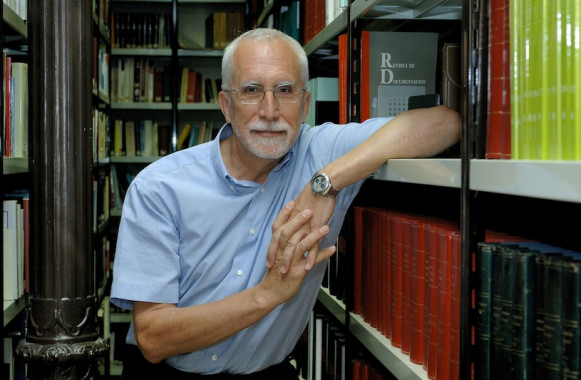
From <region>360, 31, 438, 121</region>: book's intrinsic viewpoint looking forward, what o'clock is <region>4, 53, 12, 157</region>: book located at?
<region>4, 53, 12, 157</region>: book is roughly at 3 o'clock from <region>360, 31, 438, 121</region>: book.

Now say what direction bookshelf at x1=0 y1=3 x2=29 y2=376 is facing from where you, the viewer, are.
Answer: facing to the right of the viewer

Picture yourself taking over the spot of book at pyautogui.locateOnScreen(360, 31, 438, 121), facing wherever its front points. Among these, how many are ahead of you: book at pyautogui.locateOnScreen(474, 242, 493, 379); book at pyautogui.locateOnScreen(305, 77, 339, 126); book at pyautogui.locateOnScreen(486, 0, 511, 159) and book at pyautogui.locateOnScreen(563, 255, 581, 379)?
3

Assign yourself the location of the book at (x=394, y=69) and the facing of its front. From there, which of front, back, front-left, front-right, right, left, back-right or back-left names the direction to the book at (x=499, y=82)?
front

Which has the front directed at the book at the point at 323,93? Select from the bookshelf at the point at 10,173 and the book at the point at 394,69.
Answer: the bookshelf

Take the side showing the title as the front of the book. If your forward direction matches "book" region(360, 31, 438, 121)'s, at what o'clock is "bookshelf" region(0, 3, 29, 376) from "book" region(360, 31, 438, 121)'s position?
The bookshelf is roughly at 3 o'clock from the book.

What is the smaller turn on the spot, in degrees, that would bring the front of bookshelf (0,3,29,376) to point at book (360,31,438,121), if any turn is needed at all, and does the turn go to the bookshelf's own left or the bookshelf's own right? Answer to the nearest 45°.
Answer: approximately 45° to the bookshelf's own right

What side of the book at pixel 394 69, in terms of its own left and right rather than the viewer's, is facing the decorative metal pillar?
right

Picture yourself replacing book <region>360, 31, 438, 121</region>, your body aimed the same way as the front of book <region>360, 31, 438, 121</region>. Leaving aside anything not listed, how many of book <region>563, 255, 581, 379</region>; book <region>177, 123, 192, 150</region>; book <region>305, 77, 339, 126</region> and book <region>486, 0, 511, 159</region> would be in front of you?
2

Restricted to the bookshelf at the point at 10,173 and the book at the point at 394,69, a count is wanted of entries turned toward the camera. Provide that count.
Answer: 1

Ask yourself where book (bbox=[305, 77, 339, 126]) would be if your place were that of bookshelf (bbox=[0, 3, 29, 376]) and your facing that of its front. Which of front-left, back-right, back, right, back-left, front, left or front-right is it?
front

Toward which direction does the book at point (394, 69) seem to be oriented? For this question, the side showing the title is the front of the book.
toward the camera
